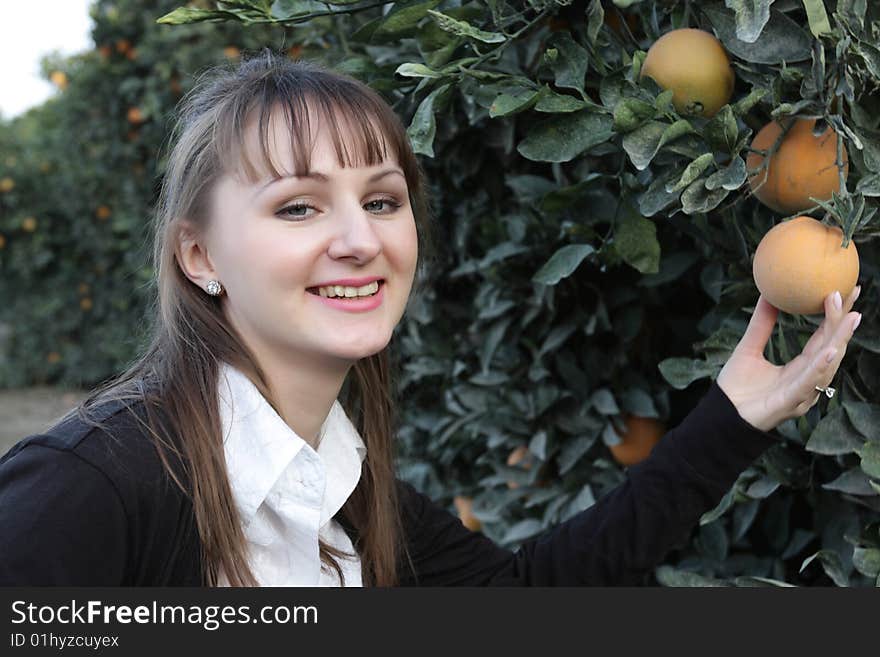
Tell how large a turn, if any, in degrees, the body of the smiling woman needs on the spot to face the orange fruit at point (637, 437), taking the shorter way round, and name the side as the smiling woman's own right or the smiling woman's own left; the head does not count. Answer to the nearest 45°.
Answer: approximately 90° to the smiling woman's own left

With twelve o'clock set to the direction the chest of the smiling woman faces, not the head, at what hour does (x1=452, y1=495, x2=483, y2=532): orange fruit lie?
The orange fruit is roughly at 8 o'clock from the smiling woman.
